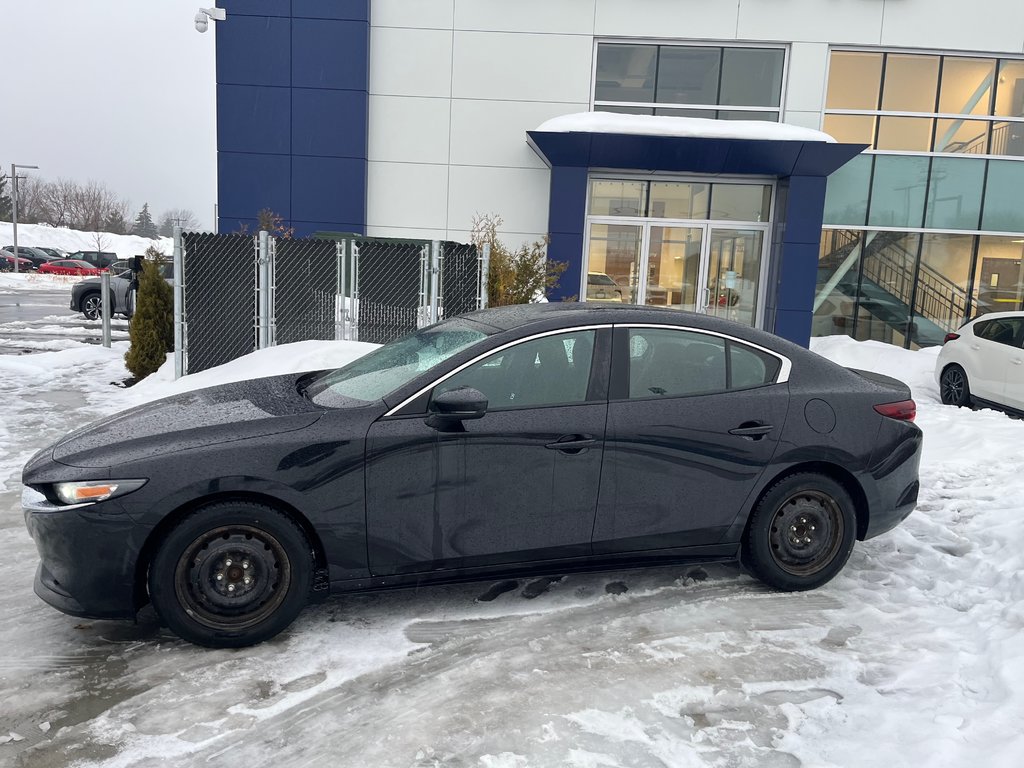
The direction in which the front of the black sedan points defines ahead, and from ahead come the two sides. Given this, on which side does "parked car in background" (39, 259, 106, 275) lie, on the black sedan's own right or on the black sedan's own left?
on the black sedan's own right

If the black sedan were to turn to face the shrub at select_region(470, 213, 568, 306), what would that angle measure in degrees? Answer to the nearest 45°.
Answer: approximately 90° to its right

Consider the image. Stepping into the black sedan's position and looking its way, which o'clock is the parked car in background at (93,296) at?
The parked car in background is roughly at 2 o'clock from the black sedan.

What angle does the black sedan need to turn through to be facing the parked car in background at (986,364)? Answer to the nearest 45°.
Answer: approximately 135° to its right

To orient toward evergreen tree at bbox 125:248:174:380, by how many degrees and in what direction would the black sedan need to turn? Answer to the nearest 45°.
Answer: approximately 45° to its right

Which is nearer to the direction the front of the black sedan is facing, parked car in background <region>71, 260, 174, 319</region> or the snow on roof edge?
the parked car in background

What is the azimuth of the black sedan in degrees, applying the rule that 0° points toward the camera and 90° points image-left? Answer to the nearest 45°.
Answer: approximately 90°

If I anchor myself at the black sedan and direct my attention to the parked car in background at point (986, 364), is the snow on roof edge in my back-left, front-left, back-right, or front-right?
front-left

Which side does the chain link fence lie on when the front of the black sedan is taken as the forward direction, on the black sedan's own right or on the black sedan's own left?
on the black sedan's own right

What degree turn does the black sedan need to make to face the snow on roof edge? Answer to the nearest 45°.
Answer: approximately 90° to its right
